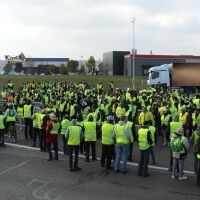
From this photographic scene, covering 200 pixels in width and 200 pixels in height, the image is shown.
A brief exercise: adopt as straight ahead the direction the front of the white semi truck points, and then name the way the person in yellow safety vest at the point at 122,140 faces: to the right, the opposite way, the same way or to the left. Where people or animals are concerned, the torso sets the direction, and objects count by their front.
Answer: to the right

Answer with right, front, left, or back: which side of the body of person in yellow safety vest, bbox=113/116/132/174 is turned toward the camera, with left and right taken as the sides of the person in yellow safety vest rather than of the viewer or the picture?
back

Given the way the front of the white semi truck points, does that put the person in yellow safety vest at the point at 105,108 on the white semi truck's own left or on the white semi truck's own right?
on the white semi truck's own left

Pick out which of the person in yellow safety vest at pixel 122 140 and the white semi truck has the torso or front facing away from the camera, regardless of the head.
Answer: the person in yellow safety vest

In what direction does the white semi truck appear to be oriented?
to the viewer's left

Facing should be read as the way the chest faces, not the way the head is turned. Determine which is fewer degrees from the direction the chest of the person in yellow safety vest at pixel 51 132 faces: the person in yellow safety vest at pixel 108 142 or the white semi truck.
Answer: the white semi truck

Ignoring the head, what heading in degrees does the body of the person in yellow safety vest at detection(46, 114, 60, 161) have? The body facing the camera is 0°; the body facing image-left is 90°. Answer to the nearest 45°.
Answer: approximately 135°

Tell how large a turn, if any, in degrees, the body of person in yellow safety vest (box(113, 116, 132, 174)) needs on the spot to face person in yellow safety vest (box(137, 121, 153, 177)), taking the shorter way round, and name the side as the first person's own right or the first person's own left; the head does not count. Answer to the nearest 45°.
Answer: approximately 135° to the first person's own right
